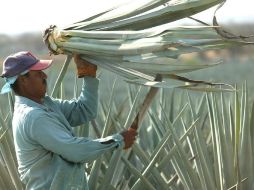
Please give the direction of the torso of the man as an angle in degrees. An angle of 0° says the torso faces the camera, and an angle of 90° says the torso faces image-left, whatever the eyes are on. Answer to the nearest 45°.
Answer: approximately 270°

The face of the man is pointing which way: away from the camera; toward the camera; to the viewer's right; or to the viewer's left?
to the viewer's right
